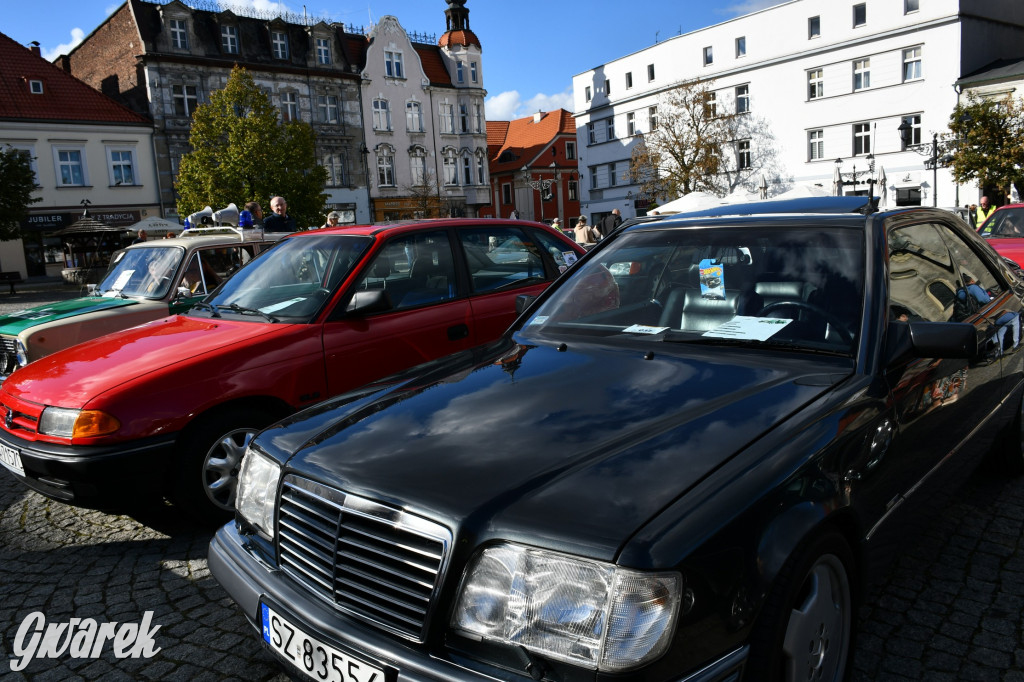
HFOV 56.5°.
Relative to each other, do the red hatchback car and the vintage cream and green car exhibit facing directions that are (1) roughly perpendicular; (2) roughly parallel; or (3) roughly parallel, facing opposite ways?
roughly parallel

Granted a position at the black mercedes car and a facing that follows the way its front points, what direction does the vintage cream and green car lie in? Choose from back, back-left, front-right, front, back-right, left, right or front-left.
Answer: right

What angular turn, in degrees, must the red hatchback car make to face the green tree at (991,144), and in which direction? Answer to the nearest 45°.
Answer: approximately 180°

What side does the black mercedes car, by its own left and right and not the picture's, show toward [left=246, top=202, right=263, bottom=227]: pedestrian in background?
right

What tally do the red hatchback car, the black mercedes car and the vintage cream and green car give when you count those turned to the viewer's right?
0

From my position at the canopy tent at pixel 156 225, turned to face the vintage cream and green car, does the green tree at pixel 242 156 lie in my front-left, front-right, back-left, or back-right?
back-left

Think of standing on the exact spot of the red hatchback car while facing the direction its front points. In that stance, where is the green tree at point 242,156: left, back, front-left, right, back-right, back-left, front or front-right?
back-right

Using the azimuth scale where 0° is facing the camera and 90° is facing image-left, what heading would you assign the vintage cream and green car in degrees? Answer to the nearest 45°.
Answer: approximately 45°

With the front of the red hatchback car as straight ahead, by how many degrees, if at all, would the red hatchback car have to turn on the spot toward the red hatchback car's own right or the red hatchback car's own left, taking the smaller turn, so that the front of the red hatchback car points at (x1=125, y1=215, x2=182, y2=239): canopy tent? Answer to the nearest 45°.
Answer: approximately 135° to the red hatchback car's own right

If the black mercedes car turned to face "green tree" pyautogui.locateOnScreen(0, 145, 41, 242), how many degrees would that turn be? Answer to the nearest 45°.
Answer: approximately 90° to its right

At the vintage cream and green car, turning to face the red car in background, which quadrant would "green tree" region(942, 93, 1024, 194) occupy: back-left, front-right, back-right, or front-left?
front-left

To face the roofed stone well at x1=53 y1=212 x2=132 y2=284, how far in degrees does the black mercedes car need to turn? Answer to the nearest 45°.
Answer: approximately 90° to its right

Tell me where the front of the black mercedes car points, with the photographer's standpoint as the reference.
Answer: facing the viewer and to the left of the viewer
